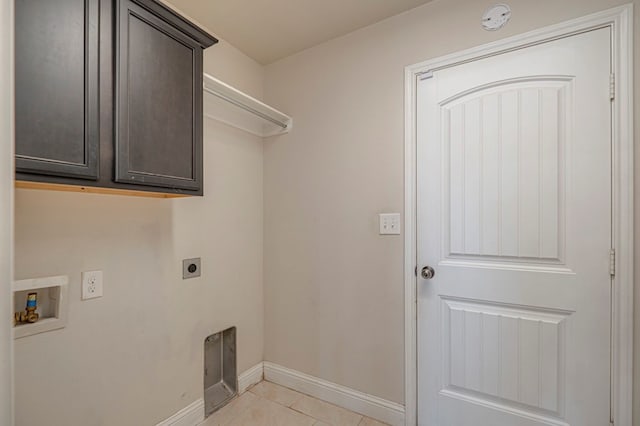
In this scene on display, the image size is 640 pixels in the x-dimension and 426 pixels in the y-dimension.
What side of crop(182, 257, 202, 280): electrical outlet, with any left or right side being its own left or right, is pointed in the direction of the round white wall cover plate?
front

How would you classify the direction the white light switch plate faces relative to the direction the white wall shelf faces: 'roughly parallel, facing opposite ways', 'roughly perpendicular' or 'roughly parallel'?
roughly perpendicular

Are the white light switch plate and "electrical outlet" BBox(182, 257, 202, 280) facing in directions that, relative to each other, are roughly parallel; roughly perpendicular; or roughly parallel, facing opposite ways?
roughly perpendicular

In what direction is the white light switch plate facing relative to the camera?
toward the camera

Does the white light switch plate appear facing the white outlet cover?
no

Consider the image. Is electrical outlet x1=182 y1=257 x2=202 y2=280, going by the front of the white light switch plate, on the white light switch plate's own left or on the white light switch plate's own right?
on the white light switch plate's own right

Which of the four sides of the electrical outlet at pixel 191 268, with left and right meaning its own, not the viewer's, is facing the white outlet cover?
right

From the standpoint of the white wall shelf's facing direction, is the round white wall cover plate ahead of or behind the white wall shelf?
ahead

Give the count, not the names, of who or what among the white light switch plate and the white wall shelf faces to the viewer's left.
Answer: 0

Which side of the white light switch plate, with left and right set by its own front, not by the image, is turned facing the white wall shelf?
right

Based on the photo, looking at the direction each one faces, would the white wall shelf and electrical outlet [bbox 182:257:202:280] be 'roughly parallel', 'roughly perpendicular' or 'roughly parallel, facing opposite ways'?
roughly parallel

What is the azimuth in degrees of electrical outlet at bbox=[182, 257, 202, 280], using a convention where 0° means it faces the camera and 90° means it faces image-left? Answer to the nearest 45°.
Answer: approximately 315°

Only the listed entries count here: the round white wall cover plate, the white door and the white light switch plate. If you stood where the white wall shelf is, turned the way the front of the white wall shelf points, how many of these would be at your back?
0

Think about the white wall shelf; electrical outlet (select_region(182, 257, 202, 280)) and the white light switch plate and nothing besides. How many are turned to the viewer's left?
0

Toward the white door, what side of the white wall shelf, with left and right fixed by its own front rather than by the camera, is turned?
front

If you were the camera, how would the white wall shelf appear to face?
facing the viewer and to the right of the viewer

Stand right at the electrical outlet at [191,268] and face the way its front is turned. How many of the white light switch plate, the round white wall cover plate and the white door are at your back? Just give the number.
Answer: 0

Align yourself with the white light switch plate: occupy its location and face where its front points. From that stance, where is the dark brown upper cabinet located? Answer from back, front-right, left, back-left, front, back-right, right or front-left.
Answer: front-right

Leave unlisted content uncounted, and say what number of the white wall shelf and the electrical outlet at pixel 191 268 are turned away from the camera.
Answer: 0
